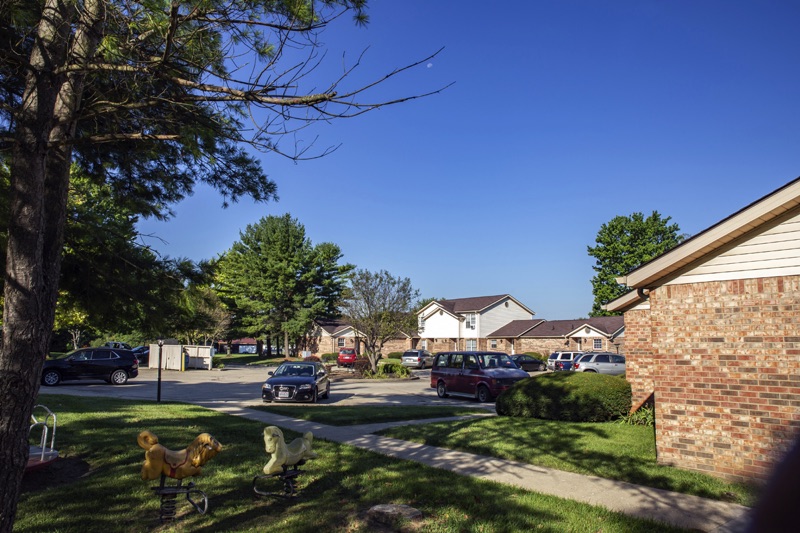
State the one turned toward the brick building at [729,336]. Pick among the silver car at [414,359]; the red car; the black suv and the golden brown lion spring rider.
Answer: the golden brown lion spring rider

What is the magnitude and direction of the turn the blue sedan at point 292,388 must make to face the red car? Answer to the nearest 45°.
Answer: approximately 135° to its right

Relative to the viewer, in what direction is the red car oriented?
away from the camera

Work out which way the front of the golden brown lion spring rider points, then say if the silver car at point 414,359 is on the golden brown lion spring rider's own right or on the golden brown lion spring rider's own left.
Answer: on the golden brown lion spring rider's own left

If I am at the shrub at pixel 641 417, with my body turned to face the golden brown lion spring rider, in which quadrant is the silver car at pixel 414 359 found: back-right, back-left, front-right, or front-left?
back-right

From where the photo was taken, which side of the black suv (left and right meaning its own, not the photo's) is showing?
left

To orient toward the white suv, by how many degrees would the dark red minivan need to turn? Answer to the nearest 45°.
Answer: approximately 135° to its left

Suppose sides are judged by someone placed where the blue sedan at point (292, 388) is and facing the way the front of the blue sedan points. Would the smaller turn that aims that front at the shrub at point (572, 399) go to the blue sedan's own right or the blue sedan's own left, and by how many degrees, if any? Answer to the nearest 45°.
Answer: approximately 90° to the blue sedan's own left

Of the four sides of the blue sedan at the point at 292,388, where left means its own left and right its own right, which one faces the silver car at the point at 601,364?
back

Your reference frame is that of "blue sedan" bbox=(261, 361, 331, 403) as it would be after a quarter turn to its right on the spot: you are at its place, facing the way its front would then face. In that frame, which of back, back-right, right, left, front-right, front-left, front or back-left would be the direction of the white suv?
right

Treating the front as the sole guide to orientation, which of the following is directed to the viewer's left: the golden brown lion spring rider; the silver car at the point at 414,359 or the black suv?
the black suv

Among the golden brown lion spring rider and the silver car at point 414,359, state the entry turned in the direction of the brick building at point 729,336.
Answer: the golden brown lion spring rider

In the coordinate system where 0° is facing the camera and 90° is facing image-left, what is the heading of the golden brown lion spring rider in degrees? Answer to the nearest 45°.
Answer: approximately 270°
